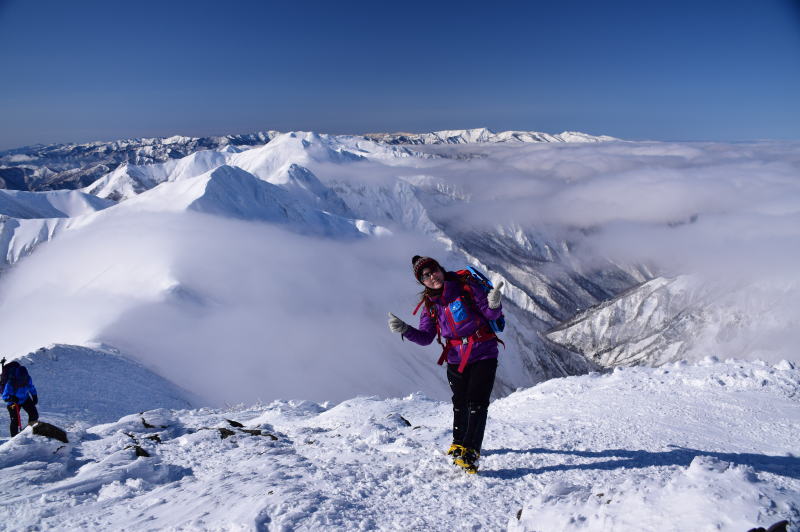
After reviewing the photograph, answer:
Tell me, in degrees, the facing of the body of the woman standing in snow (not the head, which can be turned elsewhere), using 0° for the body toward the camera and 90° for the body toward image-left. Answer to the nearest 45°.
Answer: approximately 0°

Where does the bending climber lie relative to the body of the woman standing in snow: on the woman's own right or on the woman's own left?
on the woman's own right
